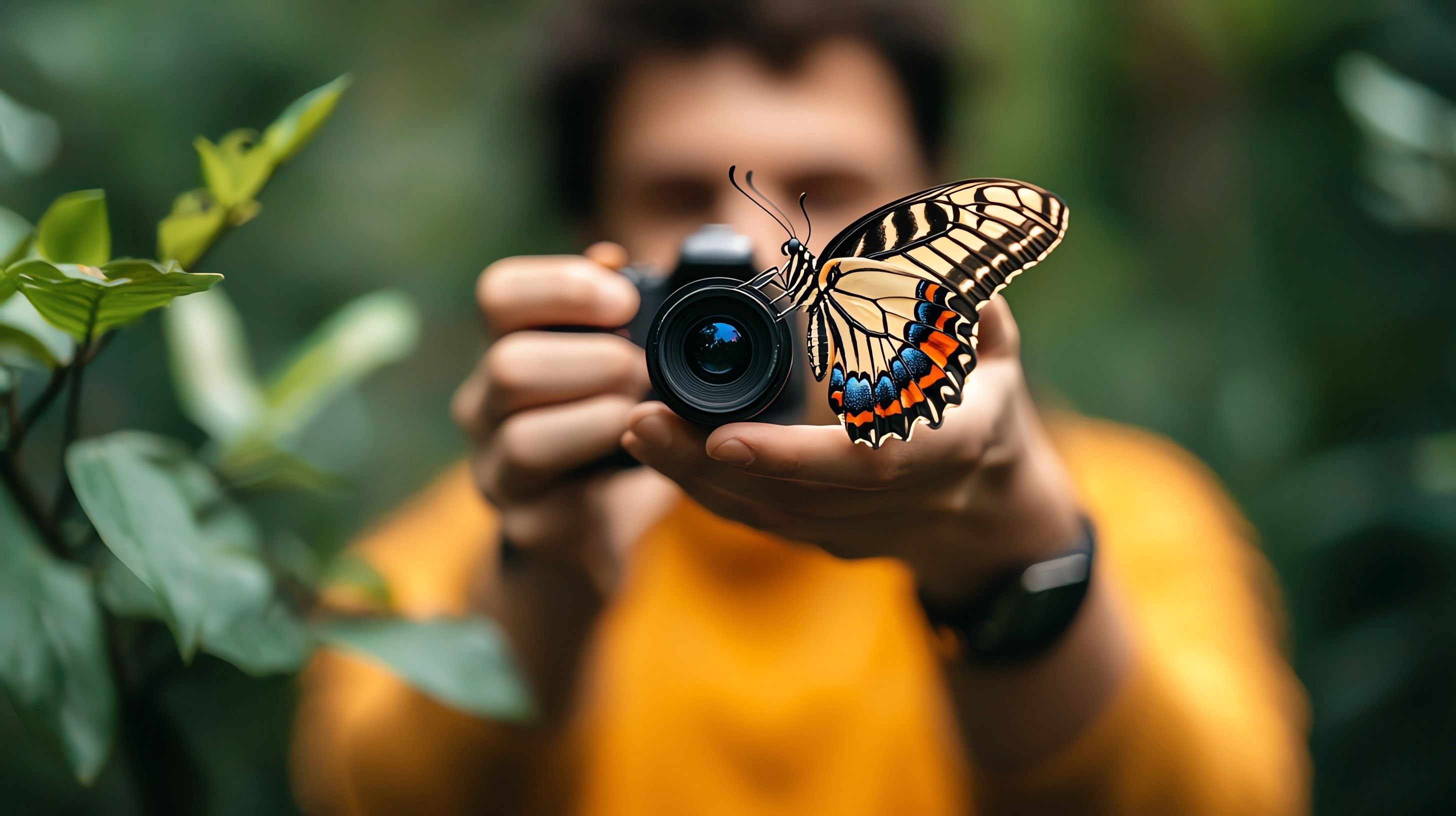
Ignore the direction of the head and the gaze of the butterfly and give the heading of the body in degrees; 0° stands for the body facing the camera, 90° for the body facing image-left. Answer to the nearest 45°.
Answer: approximately 90°

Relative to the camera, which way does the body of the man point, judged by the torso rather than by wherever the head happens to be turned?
toward the camera
